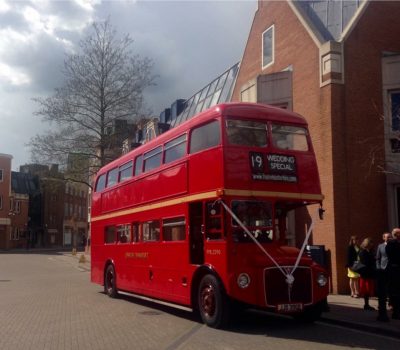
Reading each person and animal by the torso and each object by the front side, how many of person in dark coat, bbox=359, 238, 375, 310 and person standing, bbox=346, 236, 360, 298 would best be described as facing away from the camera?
0

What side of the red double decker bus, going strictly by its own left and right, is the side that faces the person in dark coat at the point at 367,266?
front

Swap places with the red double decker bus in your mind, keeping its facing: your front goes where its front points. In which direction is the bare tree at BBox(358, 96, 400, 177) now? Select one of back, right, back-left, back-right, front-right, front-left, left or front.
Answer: left

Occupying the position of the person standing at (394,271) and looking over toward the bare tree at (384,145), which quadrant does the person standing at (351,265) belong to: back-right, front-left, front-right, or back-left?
front-left

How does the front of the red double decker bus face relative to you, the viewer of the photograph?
facing the viewer and to the right of the viewer

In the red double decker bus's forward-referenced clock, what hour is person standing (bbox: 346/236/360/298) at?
The person standing is roughly at 9 o'clock from the red double decker bus.

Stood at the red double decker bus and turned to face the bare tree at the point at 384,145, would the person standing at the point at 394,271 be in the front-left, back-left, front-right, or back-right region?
front-right

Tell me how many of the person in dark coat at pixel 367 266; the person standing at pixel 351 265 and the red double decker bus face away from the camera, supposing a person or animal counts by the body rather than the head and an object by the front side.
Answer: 0

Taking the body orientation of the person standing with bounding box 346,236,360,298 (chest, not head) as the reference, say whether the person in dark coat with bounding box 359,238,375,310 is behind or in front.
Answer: in front

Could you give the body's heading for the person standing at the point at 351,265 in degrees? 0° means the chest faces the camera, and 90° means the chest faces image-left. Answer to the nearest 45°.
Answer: approximately 315°

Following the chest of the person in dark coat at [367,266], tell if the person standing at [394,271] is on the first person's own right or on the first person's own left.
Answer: on the first person's own right
